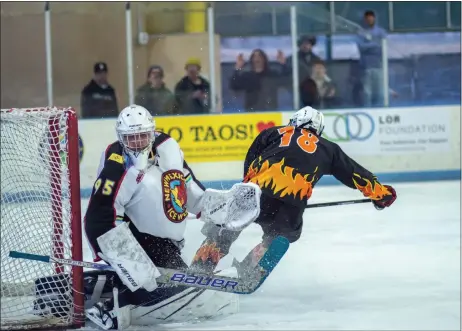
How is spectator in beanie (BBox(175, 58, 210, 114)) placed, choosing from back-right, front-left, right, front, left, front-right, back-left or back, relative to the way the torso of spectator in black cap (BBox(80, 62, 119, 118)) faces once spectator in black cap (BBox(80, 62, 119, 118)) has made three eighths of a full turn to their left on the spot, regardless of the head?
front-right

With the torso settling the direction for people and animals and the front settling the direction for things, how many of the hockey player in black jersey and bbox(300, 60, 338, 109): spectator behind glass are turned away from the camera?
1

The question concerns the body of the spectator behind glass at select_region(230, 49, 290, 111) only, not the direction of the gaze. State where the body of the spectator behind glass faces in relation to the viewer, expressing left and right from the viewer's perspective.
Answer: facing the viewer

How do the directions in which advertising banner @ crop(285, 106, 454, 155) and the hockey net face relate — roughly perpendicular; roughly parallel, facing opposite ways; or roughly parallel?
roughly perpendicular

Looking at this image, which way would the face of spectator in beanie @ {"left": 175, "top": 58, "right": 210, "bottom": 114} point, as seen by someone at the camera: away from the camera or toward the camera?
toward the camera

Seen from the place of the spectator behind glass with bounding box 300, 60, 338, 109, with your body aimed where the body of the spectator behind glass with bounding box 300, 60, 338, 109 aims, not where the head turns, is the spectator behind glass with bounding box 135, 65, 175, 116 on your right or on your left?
on your right

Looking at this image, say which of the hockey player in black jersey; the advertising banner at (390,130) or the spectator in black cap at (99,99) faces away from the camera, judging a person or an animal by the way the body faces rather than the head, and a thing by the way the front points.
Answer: the hockey player in black jersey

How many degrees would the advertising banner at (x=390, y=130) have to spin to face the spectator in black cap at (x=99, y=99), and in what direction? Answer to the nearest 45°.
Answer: approximately 90° to its right

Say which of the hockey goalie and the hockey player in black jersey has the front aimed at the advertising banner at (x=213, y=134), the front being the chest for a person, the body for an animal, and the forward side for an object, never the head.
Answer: the hockey player in black jersey

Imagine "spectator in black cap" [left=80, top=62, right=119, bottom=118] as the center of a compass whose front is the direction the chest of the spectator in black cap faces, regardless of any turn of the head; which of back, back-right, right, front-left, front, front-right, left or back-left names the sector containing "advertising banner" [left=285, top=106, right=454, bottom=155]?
left

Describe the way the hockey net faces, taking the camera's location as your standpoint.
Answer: facing to the right of the viewer

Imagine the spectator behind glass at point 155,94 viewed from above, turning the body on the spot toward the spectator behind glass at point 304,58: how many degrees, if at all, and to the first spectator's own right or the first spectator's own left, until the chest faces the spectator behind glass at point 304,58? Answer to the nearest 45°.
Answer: approximately 90° to the first spectator's own left

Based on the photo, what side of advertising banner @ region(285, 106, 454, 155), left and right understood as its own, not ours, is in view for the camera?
front

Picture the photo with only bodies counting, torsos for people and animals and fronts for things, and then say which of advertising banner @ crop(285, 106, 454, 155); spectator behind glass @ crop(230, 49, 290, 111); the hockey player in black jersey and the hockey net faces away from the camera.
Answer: the hockey player in black jersey

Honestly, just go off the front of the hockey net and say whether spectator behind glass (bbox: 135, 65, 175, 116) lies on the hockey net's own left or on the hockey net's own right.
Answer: on the hockey net's own left

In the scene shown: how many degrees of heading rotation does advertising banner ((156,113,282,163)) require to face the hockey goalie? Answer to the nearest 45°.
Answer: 0° — it already faces them

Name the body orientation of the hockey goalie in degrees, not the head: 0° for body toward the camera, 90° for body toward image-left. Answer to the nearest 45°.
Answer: approximately 315°

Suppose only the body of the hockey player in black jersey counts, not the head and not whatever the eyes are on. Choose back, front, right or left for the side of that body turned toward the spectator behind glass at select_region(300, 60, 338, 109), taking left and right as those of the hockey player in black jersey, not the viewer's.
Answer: front

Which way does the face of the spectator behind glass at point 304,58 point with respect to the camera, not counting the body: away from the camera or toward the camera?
toward the camera

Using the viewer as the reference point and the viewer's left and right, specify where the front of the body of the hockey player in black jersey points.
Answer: facing away from the viewer
